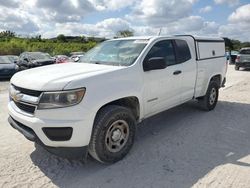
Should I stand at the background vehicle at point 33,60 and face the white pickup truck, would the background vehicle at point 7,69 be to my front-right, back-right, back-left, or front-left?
front-right

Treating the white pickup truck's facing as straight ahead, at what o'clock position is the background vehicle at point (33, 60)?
The background vehicle is roughly at 4 o'clock from the white pickup truck.

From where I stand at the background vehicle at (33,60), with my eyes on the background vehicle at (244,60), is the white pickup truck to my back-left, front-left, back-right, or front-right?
front-right

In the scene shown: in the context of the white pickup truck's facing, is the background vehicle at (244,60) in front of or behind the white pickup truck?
behind

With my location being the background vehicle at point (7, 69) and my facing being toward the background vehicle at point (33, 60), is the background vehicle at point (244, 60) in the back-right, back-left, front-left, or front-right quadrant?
front-right

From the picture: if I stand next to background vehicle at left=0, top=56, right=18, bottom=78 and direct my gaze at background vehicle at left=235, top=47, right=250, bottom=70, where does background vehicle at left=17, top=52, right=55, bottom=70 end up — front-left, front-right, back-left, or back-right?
front-left

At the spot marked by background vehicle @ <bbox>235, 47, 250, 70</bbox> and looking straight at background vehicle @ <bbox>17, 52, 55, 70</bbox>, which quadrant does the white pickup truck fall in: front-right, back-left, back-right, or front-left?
front-left

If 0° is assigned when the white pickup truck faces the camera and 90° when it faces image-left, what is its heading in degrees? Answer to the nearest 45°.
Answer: approximately 45°

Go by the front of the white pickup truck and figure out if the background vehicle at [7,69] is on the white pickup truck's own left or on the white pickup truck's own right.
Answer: on the white pickup truck's own right
